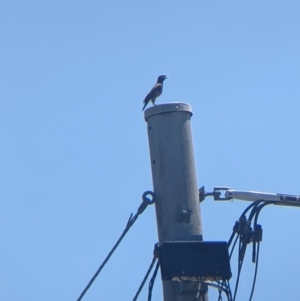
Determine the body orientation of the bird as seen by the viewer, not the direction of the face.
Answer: to the viewer's right
